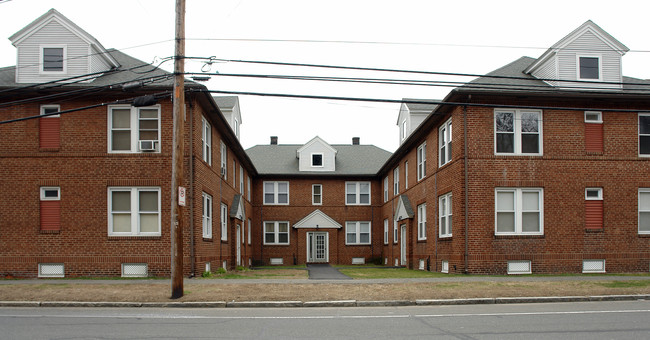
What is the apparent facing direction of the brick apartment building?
toward the camera
